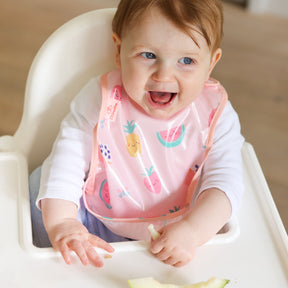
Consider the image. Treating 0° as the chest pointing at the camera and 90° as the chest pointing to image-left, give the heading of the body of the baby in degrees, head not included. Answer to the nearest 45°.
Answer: approximately 0°
